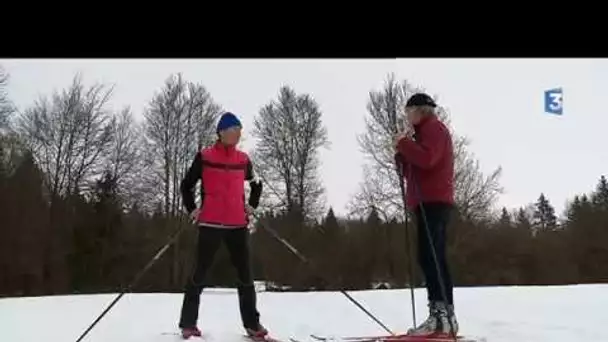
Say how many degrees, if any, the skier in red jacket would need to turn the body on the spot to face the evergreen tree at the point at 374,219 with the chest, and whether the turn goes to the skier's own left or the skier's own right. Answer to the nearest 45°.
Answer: approximately 90° to the skier's own right

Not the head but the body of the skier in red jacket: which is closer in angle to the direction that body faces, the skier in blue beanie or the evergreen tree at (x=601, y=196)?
the skier in blue beanie

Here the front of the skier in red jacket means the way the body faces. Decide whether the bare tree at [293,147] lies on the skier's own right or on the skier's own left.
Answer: on the skier's own right

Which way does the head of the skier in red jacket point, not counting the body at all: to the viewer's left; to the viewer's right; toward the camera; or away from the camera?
to the viewer's left

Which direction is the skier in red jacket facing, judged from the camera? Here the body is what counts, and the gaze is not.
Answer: to the viewer's left

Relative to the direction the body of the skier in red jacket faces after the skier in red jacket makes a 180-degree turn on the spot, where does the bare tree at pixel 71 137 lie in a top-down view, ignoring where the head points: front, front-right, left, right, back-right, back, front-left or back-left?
back-left

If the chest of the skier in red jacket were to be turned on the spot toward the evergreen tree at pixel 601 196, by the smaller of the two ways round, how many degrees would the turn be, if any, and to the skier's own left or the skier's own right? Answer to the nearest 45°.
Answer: approximately 90° to the skier's own right

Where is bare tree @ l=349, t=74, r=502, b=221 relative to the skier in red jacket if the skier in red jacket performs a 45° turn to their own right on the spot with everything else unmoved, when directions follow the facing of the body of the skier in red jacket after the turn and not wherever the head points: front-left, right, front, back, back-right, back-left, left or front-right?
front-right

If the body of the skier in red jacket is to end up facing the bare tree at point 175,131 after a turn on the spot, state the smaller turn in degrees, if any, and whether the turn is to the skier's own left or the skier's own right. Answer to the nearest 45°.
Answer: approximately 45° to the skier's own right

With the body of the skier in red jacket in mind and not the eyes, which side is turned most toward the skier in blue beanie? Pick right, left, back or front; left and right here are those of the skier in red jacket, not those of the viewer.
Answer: front
